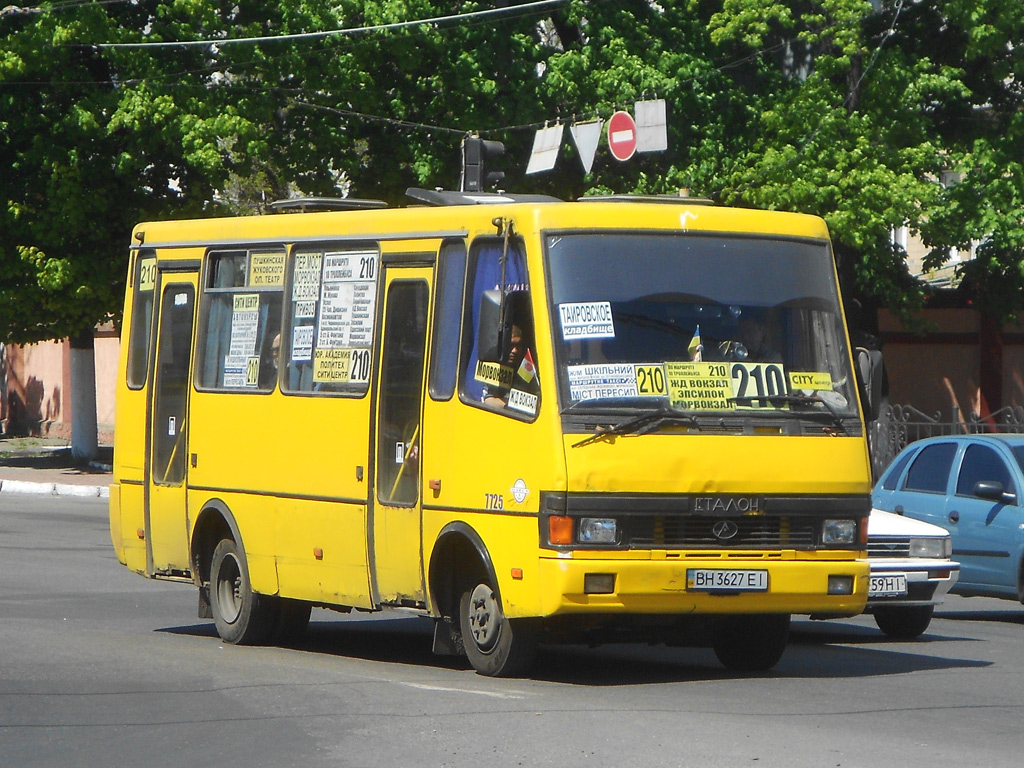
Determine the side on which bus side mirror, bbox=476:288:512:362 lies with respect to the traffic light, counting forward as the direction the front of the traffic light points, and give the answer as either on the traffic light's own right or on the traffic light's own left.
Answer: on the traffic light's own right

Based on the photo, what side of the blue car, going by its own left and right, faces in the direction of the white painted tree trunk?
back

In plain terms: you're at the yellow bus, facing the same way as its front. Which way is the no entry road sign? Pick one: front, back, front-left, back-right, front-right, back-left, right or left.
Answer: back-left

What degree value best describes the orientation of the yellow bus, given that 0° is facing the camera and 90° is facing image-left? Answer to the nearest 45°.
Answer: approximately 315°

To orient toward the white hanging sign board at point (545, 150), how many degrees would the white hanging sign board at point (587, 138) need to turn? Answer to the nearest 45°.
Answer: approximately 90° to its left
